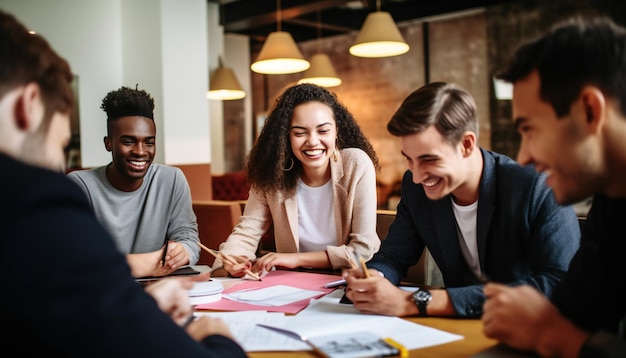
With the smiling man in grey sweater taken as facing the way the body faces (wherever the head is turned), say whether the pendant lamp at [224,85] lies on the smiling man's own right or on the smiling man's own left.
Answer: on the smiling man's own left

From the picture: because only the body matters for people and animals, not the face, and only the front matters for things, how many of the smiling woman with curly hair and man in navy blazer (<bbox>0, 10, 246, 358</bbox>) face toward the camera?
1

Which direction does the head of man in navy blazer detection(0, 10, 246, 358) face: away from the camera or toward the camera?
away from the camera

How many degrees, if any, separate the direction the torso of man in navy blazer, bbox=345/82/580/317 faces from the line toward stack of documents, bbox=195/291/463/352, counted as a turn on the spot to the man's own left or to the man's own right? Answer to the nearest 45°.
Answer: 0° — they already face it

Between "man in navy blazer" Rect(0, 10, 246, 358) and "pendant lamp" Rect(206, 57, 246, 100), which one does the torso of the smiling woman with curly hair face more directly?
the man in navy blazer

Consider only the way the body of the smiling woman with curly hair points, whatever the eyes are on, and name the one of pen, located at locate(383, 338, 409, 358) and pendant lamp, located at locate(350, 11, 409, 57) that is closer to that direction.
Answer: the pen

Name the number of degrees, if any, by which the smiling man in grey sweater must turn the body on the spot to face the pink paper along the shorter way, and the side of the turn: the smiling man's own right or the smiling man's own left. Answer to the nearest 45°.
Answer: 0° — they already face it

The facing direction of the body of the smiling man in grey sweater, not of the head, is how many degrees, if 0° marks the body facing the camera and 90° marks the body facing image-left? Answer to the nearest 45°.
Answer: approximately 315°

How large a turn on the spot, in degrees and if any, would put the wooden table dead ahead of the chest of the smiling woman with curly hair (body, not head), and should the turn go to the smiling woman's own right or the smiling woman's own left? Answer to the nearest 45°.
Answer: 0° — they already face it
